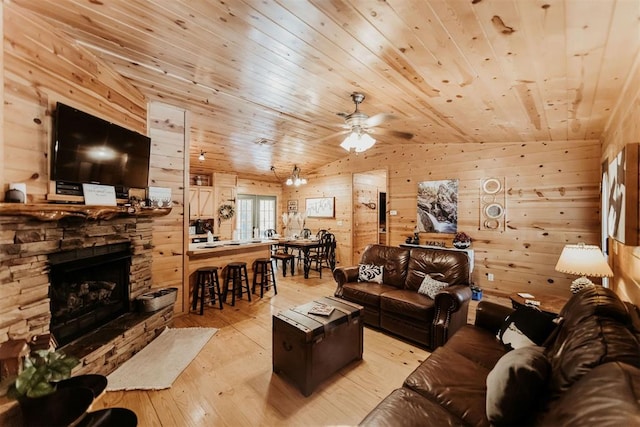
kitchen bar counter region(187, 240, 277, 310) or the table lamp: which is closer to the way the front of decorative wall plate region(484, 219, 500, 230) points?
the table lamp

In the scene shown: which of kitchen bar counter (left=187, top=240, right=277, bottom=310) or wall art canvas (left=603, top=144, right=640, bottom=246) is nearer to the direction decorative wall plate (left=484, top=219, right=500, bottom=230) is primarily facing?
the wall art canvas

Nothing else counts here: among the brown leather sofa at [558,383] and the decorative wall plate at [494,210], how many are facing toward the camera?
1

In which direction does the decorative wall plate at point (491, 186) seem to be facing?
toward the camera

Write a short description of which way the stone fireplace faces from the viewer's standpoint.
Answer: facing the viewer and to the right of the viewer

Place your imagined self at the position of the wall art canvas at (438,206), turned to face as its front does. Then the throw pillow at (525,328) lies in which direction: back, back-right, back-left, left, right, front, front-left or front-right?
front

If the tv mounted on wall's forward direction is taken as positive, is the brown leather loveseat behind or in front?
in front

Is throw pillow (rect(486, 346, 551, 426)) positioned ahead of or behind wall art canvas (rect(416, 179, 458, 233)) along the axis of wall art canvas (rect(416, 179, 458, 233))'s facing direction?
ahead

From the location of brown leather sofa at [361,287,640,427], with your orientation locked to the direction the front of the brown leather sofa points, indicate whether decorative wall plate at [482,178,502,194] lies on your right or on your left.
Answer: on your right

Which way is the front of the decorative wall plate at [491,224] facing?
toward the camera

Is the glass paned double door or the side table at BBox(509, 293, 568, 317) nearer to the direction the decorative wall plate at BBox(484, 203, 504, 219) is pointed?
the side table

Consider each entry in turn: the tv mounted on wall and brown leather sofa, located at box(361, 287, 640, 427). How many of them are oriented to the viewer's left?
1

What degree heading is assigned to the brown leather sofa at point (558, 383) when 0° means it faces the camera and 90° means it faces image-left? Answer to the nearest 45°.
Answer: approximately 90°
